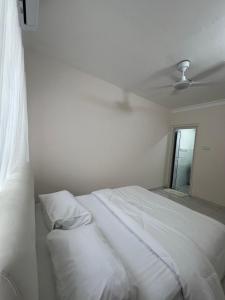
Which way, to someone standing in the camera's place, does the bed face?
facing away from the viewer and to the right of the viewer
